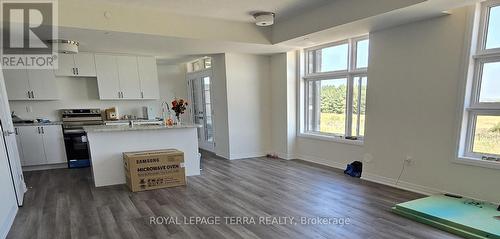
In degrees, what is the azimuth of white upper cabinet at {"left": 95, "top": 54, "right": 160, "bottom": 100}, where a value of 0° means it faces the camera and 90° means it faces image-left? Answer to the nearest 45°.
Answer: approximately 0°

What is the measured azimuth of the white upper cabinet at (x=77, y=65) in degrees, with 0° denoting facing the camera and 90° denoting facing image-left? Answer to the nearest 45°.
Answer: approximately 0°

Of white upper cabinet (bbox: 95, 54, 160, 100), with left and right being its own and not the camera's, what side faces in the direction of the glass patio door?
left

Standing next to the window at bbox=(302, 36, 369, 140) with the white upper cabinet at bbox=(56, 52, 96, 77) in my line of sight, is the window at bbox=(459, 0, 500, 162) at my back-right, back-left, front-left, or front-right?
back-left

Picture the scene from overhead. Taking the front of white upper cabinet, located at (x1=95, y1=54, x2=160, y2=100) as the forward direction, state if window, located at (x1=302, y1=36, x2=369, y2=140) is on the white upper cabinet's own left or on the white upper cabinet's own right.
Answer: on the white upper cabinet's own left
